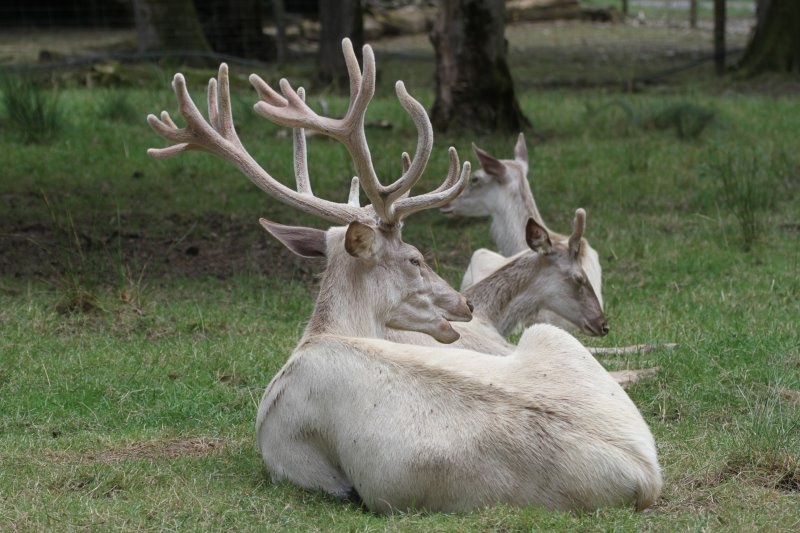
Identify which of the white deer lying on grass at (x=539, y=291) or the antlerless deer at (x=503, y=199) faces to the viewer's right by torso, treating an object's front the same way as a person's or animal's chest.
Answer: the white deer lying on grass

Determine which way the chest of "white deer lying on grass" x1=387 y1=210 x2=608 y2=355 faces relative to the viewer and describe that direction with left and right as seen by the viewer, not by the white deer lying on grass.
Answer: facing to the right of the viewer

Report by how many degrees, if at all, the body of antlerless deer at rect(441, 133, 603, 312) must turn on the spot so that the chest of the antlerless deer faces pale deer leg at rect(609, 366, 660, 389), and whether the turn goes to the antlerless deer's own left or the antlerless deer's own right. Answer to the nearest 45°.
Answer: approximately 90° to the antlerless deer's own left

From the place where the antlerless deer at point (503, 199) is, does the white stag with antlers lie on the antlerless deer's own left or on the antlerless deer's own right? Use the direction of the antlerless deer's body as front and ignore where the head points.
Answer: on the antlerless deer's own left

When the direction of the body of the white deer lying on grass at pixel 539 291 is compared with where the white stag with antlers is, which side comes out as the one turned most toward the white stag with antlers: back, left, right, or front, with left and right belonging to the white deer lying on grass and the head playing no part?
right

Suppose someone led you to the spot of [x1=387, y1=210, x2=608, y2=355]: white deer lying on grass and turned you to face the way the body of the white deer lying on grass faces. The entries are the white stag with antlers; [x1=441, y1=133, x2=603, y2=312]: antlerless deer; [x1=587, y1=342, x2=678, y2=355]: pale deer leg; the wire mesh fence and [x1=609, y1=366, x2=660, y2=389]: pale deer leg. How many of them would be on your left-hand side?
2

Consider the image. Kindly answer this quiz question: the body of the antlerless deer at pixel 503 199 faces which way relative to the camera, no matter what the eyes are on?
to the viewer's left

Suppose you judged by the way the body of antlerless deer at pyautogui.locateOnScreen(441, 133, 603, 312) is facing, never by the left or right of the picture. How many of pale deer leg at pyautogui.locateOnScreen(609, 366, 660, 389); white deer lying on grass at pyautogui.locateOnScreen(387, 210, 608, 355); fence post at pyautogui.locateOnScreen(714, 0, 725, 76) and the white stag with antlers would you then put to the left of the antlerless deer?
3

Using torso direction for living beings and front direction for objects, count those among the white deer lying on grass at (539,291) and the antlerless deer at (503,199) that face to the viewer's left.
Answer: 1

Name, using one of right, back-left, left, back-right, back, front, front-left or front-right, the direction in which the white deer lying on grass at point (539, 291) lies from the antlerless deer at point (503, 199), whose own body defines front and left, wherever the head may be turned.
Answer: left

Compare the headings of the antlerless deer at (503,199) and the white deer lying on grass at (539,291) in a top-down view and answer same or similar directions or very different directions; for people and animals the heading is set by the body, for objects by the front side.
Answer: very different directions

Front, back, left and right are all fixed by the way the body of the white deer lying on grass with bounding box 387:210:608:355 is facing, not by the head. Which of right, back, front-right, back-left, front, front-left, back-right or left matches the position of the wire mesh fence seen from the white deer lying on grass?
left

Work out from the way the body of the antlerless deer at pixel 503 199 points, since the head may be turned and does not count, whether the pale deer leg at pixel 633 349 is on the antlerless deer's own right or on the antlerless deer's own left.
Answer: on the antlerless deer's own left
